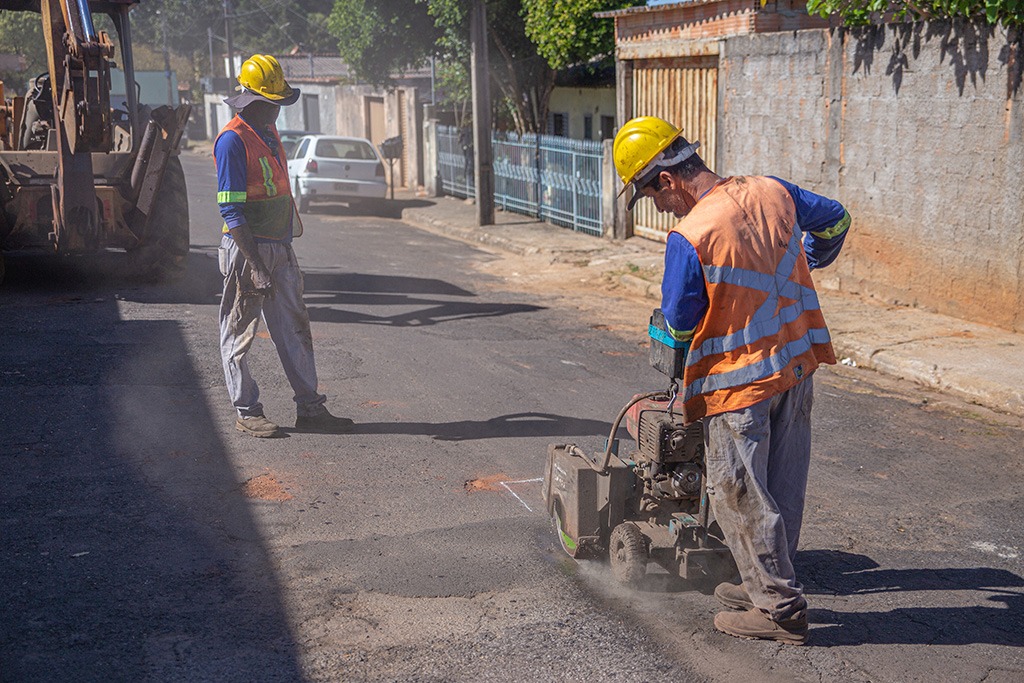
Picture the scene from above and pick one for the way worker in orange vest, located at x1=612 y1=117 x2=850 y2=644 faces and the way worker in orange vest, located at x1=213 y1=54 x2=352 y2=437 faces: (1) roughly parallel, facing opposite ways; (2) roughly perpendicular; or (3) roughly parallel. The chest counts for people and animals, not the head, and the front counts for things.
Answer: roughly parallel, facing opposite ways

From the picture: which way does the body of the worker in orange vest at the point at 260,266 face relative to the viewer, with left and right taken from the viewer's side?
facing the viewer and to the right of the viewer

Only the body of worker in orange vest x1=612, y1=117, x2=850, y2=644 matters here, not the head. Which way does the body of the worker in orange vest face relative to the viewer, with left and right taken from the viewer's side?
facing away from the viewer and to the left of the viewer

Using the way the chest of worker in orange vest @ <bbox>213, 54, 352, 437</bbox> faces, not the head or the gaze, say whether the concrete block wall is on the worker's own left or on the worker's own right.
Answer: on the worker's own left

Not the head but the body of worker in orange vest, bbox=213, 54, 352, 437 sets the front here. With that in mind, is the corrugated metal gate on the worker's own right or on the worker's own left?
on the worker's own left

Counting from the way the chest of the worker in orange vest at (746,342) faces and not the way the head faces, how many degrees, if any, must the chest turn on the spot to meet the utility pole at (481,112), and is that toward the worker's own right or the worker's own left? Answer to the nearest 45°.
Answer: approximately 45° to the worker's own right

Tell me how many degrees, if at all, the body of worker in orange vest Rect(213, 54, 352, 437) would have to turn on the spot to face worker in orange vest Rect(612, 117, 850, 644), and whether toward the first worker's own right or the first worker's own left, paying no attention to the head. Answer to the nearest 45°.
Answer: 0° — they already face them

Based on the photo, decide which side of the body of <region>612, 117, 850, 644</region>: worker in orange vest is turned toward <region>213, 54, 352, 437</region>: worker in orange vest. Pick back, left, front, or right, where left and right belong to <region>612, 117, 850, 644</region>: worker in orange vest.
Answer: front

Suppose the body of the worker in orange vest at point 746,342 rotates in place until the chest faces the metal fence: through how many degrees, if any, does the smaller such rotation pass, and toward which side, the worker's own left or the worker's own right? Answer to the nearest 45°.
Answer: approximately 45° to the worker's own right

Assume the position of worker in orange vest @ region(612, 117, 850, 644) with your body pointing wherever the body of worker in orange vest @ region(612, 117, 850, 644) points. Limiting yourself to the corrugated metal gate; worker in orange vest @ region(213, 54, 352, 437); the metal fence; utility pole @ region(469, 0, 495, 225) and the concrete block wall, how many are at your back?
0

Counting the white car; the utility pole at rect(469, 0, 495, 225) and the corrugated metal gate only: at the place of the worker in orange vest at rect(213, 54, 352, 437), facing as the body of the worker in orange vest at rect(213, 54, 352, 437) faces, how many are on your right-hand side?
0

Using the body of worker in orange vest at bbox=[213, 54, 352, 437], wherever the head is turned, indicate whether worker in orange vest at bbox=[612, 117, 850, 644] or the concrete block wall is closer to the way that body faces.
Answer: the worker in orange vest

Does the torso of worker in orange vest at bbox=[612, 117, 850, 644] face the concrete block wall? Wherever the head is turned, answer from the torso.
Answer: no

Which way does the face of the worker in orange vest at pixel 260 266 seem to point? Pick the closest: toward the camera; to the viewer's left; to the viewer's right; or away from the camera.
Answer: to the viewer's right

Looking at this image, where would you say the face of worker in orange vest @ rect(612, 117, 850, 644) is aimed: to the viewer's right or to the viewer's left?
to the viewer's left
